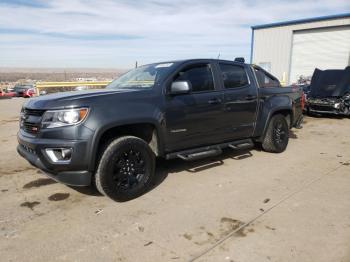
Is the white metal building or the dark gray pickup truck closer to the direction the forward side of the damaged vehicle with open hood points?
the dark gray pickup truck

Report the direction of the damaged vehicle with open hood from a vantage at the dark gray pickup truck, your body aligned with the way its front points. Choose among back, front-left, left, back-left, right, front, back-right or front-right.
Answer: back

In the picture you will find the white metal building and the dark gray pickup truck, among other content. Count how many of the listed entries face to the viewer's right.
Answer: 0

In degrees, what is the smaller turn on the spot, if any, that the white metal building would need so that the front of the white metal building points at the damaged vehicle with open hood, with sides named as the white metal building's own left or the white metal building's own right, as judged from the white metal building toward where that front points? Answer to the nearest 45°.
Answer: approximately 45° to the white metal building's own left

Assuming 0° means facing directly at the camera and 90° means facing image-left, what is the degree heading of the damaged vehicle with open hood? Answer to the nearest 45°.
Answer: approximately 45°

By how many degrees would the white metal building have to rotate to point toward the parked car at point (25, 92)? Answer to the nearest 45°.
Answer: approximately 45° to its right

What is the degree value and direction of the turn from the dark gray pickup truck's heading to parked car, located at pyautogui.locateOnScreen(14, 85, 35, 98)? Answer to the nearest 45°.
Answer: approximately 90° to its right

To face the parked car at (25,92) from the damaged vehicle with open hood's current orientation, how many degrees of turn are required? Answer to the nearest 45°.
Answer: approximately 45° to its right

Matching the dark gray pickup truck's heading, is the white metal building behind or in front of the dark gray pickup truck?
behind

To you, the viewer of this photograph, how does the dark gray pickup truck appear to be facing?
facing the viewer and to the left of the viewer
